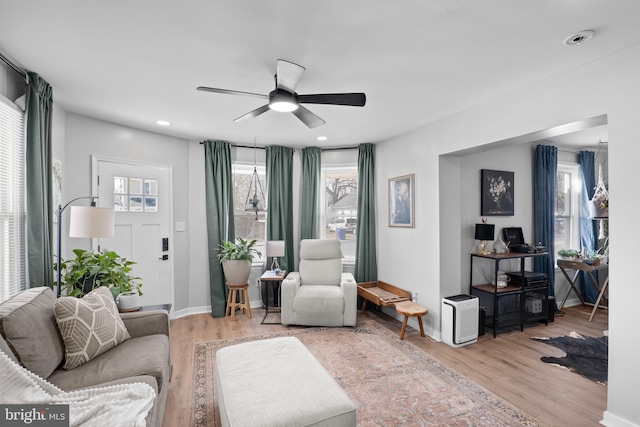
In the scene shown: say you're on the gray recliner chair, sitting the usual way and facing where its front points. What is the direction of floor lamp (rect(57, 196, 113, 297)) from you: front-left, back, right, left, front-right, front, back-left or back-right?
front-right

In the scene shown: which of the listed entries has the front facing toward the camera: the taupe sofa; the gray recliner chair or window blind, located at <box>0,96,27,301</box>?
the gray recliner chair

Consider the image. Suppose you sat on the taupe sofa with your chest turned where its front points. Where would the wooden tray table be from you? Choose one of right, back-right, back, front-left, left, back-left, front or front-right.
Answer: front

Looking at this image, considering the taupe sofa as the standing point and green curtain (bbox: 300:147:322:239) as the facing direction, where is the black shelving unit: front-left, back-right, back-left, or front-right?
front-right

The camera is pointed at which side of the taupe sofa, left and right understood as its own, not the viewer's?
right

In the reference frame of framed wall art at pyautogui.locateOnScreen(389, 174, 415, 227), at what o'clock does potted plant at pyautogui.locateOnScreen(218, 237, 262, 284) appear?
The potted plant is roughly at 1 o'clock from the framed wall art.

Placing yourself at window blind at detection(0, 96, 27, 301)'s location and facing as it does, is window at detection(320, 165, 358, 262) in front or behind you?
in front

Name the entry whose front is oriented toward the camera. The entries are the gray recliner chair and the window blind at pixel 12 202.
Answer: the gray recliner chair

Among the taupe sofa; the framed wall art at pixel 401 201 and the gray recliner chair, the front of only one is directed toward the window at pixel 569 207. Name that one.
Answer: the taupe sofa

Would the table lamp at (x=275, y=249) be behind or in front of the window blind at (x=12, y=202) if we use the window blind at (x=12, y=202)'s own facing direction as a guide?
in front

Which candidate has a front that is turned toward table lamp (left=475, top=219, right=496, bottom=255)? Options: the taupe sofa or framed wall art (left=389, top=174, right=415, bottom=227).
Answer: the taupe sofa

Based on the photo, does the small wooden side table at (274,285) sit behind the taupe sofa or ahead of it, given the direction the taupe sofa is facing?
ahead

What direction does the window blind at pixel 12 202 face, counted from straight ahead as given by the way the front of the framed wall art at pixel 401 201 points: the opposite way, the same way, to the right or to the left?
the opposite way

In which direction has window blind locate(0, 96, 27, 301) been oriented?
to the viewer's right

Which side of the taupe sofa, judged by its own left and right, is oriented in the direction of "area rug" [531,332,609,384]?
front

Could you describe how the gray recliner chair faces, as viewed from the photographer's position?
facing the viewer
